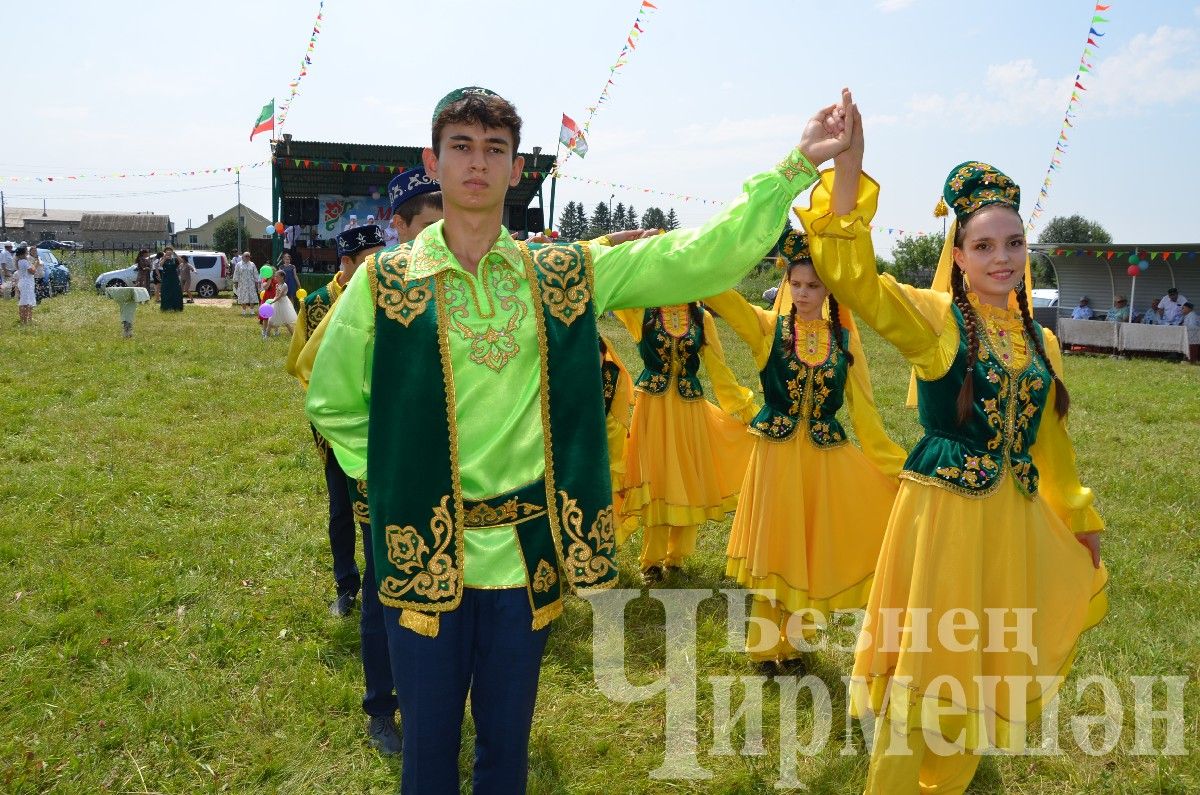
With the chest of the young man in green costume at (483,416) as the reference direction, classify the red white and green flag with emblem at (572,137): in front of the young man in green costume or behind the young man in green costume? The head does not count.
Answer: behind

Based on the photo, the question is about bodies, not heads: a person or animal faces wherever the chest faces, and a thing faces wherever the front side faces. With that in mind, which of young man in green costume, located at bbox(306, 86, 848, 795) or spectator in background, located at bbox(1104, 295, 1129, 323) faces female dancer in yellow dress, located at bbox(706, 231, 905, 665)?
the spectator in background

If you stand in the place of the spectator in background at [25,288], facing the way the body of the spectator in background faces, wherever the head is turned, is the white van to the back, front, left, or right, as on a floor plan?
left

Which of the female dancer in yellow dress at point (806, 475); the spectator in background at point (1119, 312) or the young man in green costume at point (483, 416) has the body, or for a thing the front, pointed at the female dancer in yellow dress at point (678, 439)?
the spectator in background

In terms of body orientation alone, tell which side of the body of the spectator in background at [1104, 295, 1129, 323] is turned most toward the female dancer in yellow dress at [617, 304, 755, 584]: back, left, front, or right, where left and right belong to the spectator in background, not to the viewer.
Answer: front

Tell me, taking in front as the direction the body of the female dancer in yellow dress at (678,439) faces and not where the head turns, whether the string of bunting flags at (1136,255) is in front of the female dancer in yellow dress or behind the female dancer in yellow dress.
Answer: behind

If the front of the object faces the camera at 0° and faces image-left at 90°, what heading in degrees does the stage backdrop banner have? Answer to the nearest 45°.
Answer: approximately 0°

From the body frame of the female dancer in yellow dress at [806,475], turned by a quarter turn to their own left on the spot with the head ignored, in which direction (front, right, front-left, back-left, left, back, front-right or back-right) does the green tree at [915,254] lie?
left

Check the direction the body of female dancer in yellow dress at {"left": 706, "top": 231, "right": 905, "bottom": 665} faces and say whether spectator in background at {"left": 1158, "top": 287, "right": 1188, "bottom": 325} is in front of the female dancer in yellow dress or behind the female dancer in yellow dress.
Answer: behind
